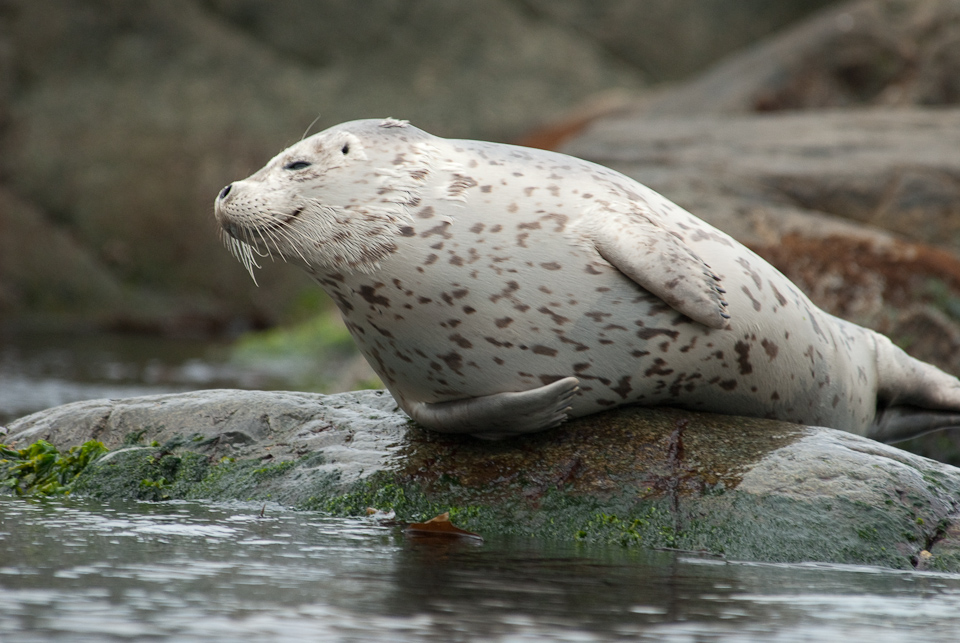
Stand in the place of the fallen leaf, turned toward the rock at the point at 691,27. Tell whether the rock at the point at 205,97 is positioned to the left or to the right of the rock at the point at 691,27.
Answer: left

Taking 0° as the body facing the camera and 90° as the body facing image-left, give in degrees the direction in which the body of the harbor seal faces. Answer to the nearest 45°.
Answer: approximately 90°

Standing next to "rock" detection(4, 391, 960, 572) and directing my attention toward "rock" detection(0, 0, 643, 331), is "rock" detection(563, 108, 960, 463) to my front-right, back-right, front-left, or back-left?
front-right

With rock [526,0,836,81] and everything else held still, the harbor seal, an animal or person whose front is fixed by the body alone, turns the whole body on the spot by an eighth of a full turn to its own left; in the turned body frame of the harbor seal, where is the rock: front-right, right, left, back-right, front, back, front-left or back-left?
back-right

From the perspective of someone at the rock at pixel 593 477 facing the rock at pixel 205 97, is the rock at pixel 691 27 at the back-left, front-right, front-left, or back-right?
front-right

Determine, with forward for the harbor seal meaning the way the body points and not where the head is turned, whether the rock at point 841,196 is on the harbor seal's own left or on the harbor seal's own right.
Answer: on the harbor seal's own right

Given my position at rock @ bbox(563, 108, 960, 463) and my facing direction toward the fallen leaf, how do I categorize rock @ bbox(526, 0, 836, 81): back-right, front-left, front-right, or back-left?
back-right

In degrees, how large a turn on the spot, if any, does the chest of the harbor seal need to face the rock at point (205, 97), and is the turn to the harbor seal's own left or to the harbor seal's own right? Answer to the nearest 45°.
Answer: approximately 45° to the harbor seal's own right

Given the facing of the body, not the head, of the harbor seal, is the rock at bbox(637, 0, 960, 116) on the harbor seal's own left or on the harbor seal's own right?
on the harbor seal's own right
